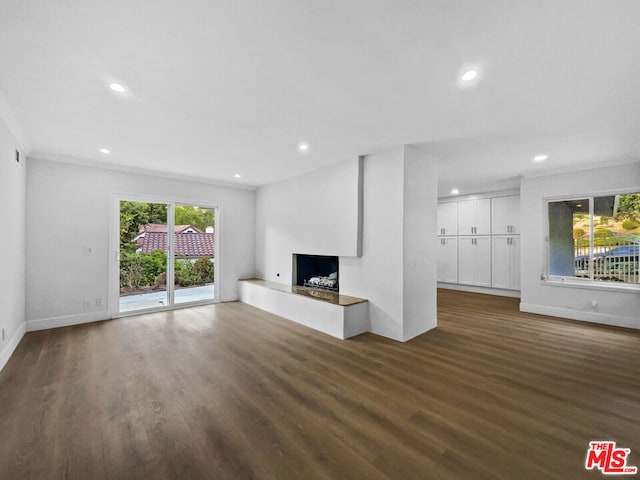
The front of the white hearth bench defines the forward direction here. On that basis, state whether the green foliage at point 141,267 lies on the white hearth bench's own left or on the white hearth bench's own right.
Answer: on the white hearth bench's own right

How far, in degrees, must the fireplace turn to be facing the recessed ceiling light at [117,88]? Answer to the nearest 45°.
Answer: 0° — it already faces it

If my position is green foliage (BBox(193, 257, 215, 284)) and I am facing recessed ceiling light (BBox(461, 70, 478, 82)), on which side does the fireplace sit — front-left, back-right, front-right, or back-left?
front-left

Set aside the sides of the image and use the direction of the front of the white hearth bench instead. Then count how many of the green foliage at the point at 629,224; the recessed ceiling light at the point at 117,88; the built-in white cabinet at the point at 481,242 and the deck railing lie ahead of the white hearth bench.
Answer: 1

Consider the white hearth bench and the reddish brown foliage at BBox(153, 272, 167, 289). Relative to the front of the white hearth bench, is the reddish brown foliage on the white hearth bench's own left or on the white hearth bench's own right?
on the white hearth bench's own right

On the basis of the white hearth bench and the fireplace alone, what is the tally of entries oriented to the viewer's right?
0

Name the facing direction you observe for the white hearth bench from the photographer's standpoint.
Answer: facing the viewer and to the left of the viewer

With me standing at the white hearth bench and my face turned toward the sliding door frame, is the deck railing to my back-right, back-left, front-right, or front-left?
back-right

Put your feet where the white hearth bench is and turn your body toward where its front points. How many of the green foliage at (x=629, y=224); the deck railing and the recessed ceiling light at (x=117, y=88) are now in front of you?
1

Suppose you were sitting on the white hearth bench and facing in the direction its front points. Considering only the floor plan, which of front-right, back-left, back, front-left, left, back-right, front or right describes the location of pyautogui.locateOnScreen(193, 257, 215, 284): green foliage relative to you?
right

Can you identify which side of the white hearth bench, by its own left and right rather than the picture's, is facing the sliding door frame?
right

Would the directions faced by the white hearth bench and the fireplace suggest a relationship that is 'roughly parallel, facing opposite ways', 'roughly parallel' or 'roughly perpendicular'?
roughly parallel

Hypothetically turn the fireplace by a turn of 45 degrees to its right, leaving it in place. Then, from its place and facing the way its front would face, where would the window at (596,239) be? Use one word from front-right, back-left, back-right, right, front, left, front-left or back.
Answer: back
